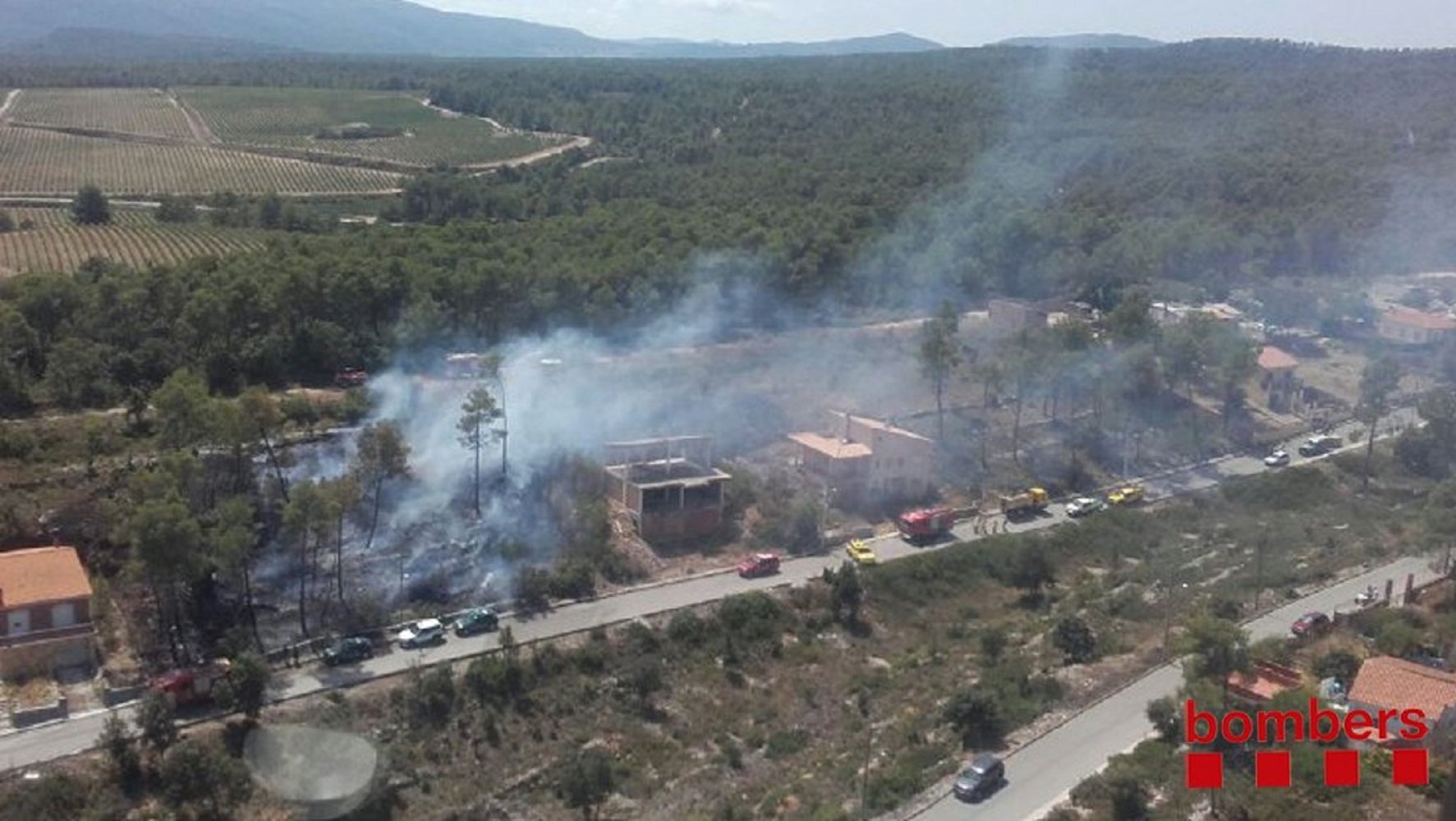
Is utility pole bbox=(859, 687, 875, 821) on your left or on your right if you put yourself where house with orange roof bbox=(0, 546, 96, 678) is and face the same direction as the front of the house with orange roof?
on your left

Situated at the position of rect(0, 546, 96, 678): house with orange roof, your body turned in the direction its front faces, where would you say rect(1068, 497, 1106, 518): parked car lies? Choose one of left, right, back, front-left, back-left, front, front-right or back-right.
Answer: left

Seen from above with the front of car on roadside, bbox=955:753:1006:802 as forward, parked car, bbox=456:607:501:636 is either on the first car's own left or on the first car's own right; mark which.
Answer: on the first car's own right

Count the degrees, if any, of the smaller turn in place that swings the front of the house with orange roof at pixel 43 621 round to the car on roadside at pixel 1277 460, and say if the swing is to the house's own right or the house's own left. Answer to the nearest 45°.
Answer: approximately 90° to the house's own left

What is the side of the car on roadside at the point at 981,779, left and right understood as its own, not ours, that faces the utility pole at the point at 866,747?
right

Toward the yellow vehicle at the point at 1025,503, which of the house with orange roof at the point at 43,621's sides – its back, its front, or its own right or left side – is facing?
left

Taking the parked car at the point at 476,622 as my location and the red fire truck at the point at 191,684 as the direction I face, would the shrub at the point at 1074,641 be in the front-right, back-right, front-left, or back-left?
back-left

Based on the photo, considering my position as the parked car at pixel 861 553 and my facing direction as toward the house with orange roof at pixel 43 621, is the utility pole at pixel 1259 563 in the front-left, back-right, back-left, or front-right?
back-left

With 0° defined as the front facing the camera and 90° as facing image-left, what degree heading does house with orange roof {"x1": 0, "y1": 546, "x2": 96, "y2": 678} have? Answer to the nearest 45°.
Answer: approximately 0°

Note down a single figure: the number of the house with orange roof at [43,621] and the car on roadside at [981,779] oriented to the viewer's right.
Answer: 0

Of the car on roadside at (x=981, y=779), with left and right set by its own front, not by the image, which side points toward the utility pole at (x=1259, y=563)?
back

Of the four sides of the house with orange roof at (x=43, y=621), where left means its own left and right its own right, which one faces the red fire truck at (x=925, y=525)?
left

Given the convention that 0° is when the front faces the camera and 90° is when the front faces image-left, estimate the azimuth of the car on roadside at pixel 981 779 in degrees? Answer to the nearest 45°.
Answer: approximately 45°

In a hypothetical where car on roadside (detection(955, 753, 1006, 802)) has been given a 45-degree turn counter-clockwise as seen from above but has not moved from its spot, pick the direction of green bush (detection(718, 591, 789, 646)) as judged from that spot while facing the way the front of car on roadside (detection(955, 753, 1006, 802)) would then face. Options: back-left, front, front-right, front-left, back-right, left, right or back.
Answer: back-right

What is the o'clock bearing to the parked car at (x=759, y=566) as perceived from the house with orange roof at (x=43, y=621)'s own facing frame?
The parked car is roughly at 9 o'clock from the house with orange roof.
